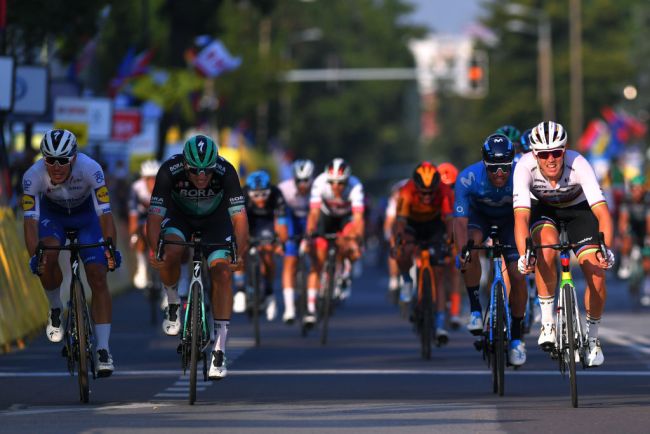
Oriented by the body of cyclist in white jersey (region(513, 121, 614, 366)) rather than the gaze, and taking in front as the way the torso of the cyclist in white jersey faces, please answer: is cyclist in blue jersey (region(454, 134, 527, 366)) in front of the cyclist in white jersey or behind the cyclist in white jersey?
behind

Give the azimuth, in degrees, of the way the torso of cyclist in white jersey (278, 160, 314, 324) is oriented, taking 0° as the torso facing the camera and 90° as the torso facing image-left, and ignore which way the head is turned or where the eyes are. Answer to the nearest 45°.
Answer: approximately 0°

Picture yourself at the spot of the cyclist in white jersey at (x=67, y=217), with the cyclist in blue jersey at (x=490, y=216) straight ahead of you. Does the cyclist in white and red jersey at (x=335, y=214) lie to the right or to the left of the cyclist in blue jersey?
left

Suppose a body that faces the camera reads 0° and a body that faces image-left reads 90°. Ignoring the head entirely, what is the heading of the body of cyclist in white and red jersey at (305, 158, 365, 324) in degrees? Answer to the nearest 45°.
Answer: approximately 0°
